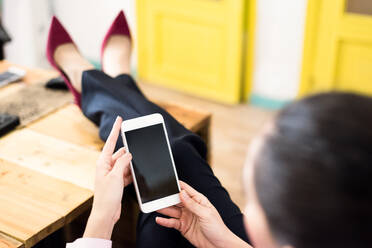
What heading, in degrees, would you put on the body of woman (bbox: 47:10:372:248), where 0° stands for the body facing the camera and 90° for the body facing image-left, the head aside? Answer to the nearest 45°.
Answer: approximately 135°

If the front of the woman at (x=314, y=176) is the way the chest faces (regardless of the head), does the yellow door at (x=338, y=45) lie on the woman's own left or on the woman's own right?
on the woman's own right

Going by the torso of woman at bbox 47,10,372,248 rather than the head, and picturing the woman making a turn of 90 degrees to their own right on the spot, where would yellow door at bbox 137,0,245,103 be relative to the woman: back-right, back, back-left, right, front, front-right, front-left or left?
front-left
